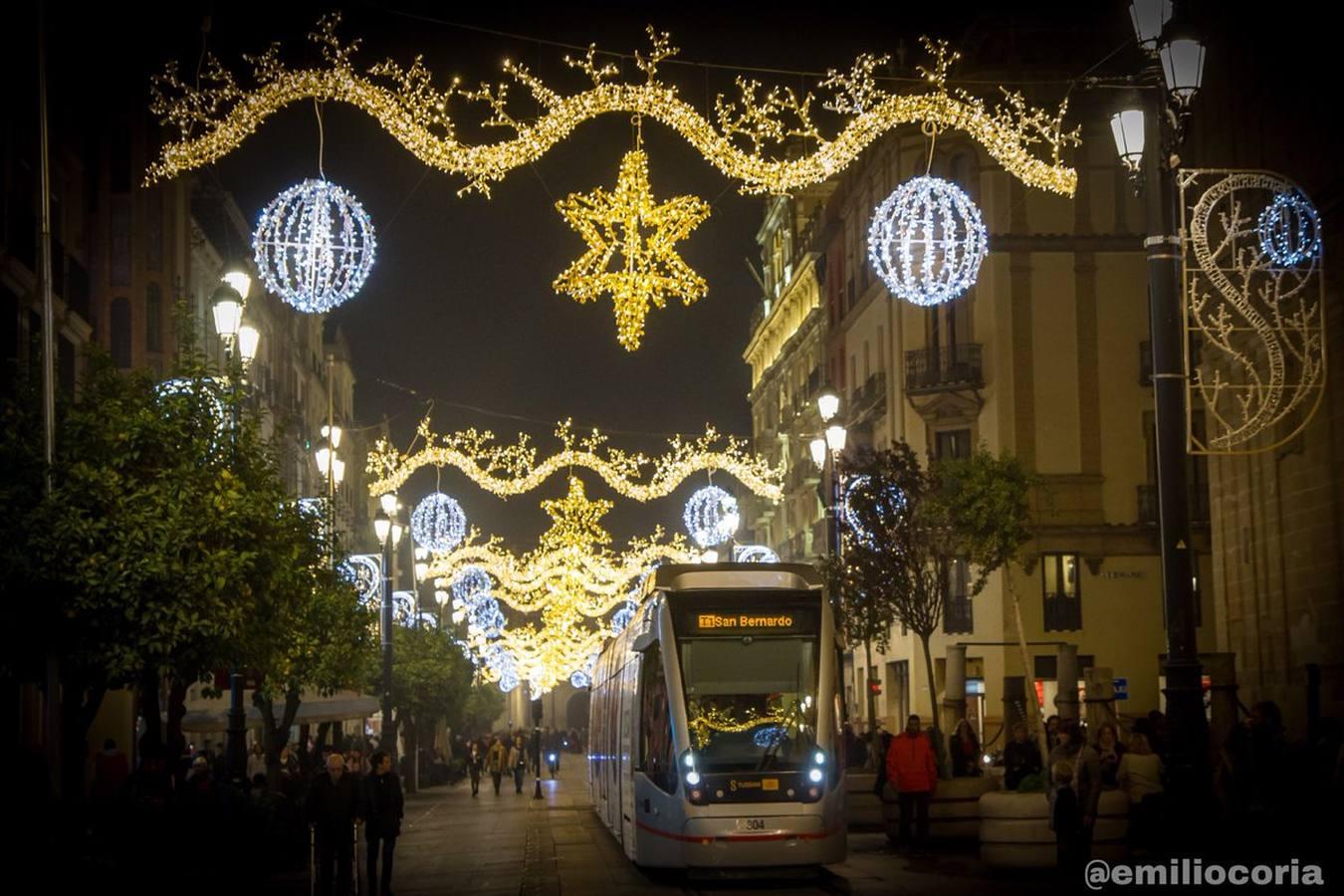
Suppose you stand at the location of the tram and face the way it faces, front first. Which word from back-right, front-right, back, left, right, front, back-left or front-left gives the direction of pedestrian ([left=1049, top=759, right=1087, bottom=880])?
front-left

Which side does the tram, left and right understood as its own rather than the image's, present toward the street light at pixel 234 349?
right

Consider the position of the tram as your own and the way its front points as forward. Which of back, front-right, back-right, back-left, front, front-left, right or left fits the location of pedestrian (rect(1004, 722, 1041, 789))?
front-left

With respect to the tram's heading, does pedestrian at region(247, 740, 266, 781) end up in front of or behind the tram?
behind

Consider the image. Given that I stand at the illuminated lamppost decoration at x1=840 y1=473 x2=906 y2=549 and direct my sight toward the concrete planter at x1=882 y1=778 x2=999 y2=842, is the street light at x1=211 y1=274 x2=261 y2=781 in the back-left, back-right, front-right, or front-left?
front-right

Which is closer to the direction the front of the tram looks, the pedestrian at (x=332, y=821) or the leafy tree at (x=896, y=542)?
the pedestrian

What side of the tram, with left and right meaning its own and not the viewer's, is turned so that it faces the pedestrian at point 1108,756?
left

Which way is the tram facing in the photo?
toward the camera

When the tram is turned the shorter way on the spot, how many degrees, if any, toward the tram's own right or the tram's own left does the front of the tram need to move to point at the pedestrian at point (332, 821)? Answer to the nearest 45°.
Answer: approximately 90° to the tram's own right

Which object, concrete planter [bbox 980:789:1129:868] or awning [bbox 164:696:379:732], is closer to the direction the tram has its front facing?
the concrete planter

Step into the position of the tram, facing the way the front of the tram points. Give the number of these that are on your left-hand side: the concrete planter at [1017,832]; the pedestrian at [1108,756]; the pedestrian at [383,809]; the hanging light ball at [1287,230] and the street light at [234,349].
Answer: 3

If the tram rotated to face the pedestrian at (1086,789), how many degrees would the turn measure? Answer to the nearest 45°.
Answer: approximately 45° to its left

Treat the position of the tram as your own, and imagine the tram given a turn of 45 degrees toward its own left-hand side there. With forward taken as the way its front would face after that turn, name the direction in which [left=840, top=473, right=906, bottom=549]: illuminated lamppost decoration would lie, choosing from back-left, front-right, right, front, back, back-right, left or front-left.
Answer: back-left

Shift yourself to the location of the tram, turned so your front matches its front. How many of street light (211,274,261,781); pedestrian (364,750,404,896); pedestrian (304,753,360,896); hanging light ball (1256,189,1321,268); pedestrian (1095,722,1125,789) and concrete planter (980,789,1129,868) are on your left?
3
